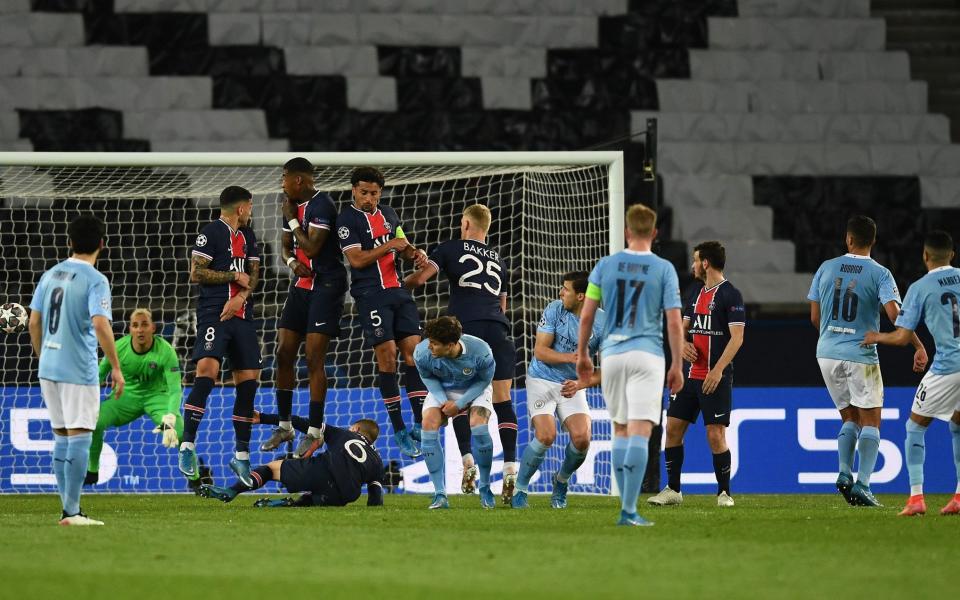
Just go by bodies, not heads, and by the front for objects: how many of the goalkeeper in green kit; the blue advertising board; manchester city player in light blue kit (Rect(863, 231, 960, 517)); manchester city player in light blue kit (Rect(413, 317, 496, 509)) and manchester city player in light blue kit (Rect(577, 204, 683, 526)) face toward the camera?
3

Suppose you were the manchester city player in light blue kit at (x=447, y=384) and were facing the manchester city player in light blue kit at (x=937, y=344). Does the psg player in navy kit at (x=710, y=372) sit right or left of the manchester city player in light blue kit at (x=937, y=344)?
left

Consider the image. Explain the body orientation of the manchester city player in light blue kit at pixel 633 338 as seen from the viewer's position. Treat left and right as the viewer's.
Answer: facing away from the viewer

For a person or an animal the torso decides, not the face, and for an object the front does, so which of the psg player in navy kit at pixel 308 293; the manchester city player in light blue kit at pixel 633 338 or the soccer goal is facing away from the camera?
the manchester city player in light blue kit

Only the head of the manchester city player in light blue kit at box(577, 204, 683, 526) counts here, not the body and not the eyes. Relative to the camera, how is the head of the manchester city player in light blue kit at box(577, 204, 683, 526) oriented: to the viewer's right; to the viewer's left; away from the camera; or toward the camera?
away from the camera

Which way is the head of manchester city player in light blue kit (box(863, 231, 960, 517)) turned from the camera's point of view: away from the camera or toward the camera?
away from the camera

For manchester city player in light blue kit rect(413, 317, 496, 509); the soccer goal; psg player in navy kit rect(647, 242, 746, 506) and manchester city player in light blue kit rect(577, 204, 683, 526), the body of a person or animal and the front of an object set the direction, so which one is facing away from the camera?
manchester city player in light blue kit rect(577, 204, 683, 526)

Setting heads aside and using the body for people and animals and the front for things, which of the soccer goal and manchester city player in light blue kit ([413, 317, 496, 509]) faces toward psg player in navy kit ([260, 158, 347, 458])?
the soccer goal

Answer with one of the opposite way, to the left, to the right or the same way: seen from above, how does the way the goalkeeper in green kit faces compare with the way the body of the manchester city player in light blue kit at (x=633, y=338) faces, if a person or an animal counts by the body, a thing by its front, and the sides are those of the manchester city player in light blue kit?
the opposite way

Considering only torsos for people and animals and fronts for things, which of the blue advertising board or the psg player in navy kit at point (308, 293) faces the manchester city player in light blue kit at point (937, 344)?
the blue advertising board

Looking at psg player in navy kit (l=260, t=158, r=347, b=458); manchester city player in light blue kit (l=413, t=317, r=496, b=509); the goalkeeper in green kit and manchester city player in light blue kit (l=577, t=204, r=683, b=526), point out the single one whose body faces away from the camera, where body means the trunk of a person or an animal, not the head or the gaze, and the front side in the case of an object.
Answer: manchester city player in light blue kit (l=577, t=204, r=683, b=526)

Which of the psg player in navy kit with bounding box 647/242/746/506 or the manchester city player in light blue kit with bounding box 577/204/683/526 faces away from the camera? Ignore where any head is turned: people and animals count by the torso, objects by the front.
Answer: the manchester city player in light blue kit

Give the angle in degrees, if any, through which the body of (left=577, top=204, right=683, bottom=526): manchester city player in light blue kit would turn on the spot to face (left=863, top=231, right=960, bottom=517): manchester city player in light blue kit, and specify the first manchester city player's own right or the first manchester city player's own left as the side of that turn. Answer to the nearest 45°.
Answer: approximately 45° to the first manchester city player's own right
